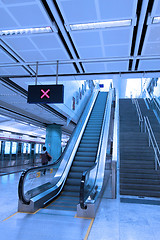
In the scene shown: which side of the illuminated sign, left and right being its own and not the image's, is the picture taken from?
front

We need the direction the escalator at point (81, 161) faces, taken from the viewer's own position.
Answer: facing the viewer

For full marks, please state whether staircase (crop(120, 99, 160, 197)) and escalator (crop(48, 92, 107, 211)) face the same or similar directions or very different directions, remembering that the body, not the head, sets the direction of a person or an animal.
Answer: same or similar directions

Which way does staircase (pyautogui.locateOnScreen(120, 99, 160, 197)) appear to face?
toward the camera

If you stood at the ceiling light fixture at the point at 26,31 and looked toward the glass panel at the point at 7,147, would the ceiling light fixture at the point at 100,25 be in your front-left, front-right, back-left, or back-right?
back-right

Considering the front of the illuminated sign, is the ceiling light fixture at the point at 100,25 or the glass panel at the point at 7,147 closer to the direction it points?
the ceiling light fixture

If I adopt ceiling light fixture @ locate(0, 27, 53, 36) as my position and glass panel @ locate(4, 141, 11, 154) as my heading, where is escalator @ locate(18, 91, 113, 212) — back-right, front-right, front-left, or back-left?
front-right

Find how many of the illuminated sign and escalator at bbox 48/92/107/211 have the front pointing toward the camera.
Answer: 2

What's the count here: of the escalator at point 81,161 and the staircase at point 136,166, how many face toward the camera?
2

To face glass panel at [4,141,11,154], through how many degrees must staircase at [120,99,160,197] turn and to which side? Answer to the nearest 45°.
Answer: approximately 135° to its right

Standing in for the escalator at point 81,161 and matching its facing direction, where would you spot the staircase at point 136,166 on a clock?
The staircase is roughly at 9 o'clock from the escalator.

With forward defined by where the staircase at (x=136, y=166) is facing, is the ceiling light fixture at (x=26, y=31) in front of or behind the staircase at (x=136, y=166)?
in front

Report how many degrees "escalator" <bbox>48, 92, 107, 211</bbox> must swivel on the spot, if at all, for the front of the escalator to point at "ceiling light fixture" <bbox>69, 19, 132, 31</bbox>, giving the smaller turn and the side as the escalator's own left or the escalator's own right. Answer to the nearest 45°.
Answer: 0° — it already faces it

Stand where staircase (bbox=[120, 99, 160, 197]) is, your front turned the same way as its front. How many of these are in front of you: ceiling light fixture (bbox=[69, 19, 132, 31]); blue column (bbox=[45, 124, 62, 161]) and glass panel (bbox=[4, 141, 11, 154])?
1
